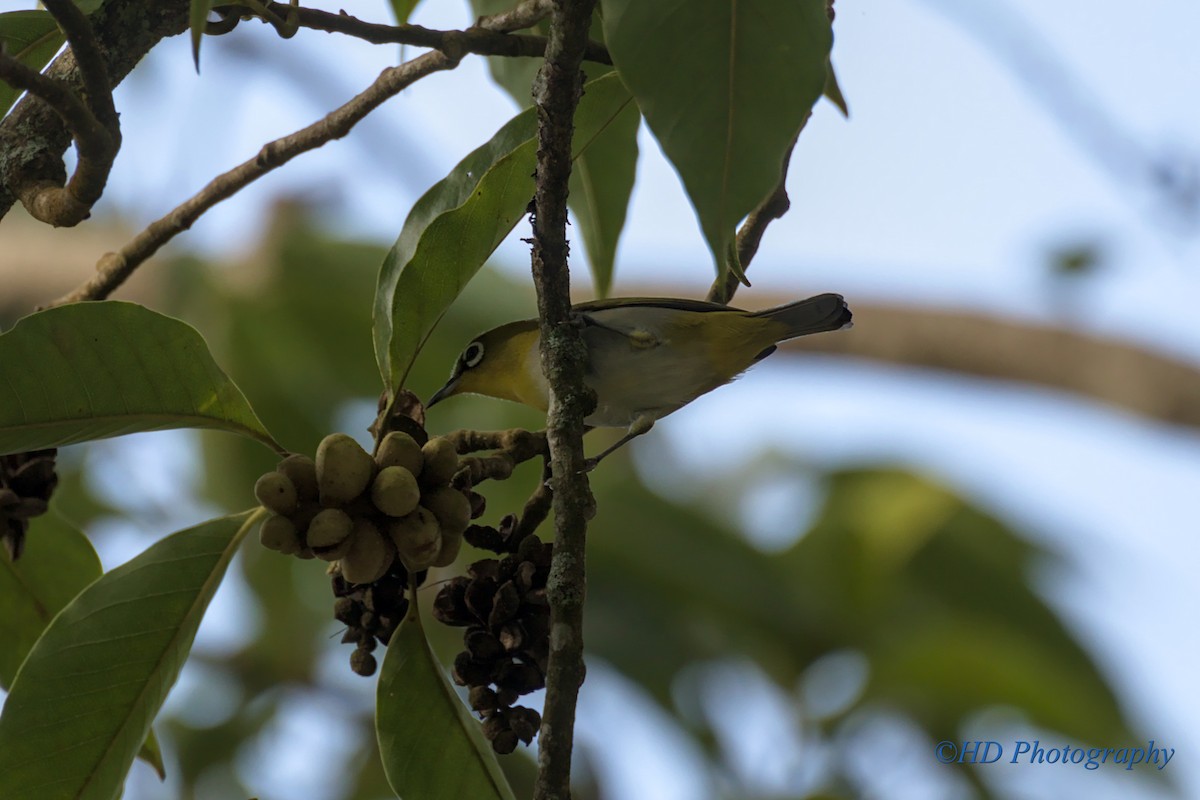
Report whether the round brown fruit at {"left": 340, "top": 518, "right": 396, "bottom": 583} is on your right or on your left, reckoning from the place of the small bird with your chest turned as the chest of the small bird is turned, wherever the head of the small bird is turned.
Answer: on your left

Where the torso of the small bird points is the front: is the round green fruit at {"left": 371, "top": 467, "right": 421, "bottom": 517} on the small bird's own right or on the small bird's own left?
on the small bird's own left

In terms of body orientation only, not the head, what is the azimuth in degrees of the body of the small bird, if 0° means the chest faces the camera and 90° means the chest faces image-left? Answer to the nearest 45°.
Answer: approximately 90°

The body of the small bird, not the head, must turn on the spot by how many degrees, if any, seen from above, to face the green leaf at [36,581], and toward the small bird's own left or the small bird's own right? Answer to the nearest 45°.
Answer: approximately 45° to the small bird's own left

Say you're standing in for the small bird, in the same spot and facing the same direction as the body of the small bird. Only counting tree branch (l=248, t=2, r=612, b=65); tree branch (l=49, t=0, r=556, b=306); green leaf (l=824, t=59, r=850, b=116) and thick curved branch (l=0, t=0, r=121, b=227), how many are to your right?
0
